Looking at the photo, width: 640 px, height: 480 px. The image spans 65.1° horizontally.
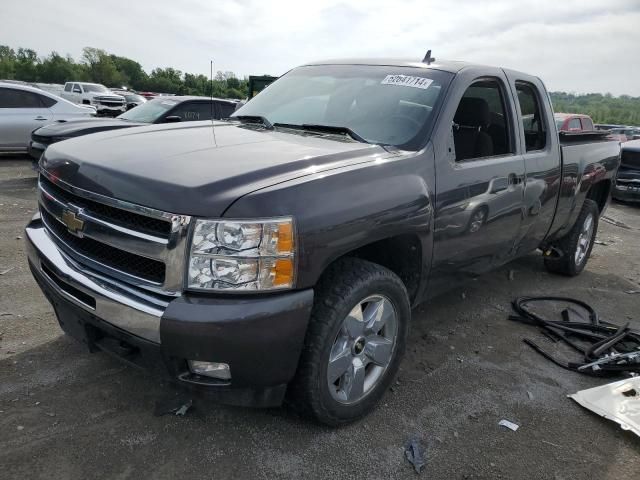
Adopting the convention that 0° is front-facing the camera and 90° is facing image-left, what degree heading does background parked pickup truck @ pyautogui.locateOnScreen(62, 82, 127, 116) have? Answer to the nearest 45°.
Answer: approximately 315°

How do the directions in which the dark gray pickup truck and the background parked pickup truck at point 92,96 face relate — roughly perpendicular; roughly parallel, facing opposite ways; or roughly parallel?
roughly perpendicular

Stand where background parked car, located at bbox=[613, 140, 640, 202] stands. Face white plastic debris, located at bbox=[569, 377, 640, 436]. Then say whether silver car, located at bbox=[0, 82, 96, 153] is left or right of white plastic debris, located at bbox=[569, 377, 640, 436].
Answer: right

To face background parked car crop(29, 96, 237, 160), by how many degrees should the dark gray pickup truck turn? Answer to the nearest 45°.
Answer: approximately 90° to its right

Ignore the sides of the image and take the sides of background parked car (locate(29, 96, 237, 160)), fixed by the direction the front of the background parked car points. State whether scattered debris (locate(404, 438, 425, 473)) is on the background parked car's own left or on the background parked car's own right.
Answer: on the background parked car's own left
